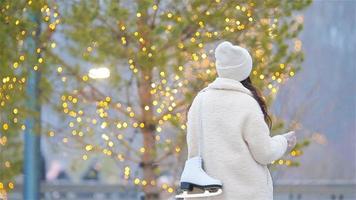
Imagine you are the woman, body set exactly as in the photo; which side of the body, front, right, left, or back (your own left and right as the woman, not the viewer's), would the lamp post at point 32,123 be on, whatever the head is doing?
left

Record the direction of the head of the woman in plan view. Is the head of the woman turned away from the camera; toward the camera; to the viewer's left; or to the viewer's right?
away from the camera

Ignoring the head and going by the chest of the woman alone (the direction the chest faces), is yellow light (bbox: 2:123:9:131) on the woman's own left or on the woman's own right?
on the woman's own left

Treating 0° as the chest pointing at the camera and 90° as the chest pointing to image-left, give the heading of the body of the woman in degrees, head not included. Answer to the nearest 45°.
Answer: approximately 225°

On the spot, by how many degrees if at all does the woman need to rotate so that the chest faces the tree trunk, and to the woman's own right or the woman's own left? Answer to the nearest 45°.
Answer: approximately 45° to the woman's own left

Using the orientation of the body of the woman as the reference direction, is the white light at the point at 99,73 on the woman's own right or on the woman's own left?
on the woman's own left
